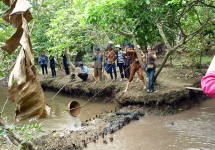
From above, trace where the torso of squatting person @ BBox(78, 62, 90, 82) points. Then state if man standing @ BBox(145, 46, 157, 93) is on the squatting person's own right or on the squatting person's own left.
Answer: on the squatting person's own left

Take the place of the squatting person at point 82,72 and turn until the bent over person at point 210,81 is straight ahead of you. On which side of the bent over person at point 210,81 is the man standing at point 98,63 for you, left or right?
left

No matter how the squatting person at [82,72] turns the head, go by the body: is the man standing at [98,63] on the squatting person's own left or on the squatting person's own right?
on the squatting person's own left

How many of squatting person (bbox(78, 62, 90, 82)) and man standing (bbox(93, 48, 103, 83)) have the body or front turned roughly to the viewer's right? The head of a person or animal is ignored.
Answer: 0

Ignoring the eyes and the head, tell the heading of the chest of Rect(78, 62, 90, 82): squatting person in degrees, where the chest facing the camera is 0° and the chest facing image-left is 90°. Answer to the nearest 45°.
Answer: approximately 45°

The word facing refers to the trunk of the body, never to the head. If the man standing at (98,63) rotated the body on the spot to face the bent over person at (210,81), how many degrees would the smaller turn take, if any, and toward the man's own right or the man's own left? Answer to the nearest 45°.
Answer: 0° — they already face them

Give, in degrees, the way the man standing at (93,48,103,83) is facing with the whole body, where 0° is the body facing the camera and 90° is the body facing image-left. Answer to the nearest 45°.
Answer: approximately 0°

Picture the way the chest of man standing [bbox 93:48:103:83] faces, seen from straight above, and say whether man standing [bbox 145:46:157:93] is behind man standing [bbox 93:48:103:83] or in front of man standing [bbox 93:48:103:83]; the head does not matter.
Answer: in front

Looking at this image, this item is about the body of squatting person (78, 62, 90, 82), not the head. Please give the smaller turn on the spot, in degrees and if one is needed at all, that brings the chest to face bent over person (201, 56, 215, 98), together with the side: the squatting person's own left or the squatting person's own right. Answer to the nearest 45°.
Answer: approximately 45° to the squatting person's own left

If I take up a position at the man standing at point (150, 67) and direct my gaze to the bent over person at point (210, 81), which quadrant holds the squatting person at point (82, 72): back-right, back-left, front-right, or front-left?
back-right
